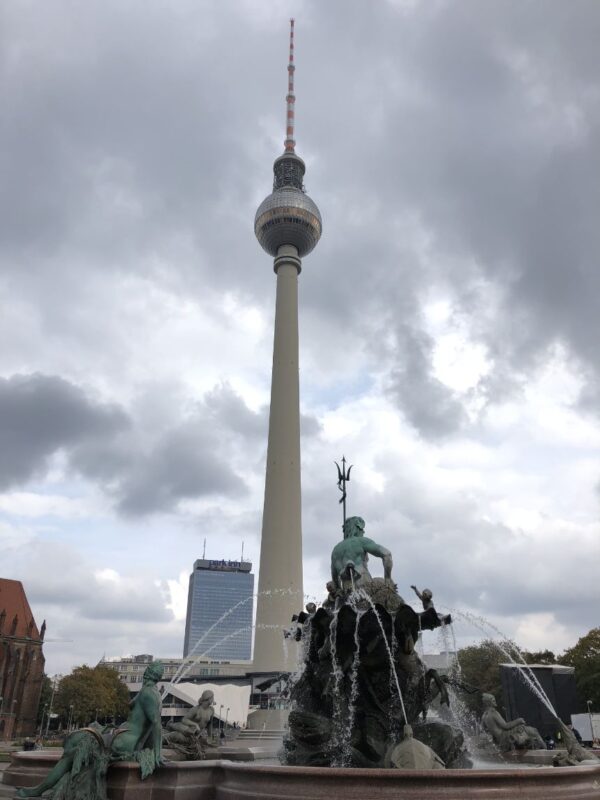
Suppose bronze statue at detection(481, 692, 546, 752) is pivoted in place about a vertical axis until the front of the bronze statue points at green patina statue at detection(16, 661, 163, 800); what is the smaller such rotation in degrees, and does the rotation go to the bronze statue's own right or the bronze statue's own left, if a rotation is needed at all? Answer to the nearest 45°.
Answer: approximately 135° to the bronze statue's own right

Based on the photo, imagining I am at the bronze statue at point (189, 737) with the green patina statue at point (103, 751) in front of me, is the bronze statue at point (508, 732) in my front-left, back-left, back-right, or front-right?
back-left

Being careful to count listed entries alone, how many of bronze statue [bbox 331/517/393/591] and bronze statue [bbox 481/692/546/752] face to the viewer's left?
0

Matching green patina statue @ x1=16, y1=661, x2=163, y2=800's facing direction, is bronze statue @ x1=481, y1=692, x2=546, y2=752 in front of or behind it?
behind

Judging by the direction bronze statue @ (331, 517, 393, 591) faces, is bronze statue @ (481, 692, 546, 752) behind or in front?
in front

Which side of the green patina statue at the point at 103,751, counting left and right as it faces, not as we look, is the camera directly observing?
left

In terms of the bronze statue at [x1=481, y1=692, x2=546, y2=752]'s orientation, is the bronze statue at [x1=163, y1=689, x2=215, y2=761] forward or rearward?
rearward

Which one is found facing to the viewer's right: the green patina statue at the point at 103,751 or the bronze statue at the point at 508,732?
the bronze statue

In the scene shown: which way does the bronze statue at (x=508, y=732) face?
to the viewer's right

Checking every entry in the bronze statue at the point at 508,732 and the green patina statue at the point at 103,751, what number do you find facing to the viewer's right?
1
